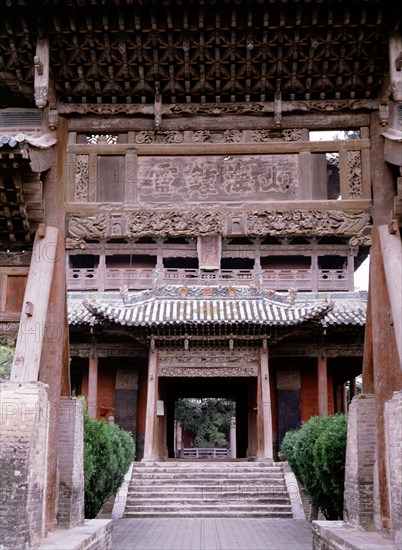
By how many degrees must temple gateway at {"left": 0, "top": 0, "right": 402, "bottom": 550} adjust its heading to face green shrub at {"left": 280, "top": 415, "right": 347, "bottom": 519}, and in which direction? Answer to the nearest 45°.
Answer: approximately 135° to its left

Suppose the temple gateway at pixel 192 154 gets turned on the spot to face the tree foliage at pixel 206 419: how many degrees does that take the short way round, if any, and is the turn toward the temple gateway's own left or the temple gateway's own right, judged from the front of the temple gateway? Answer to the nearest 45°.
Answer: approximately 180°

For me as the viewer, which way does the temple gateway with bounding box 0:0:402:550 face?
facing the viewer
